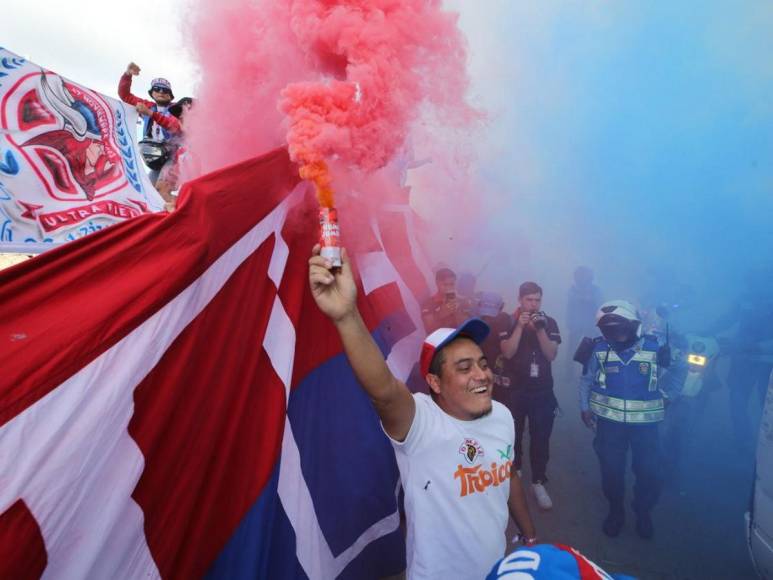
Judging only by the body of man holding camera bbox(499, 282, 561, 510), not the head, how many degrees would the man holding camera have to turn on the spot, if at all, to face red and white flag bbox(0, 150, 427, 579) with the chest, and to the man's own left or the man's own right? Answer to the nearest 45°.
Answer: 0° — they already face it

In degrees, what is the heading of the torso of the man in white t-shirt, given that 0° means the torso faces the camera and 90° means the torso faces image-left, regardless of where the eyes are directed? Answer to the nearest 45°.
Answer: approximately 315°

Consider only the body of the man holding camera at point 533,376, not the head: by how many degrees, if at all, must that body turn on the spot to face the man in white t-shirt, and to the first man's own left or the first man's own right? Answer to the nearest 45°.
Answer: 0° — they already face them

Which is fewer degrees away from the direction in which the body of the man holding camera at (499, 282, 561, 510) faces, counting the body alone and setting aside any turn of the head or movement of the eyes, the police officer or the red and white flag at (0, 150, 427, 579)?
the red and white flag

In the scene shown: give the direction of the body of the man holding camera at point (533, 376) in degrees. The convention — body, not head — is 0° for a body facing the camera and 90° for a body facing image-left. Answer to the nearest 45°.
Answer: approximately 0°

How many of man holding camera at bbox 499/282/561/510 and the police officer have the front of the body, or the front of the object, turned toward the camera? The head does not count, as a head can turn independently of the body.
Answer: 2

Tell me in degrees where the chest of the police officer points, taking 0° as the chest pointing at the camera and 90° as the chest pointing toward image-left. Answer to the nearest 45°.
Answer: approximately 0°

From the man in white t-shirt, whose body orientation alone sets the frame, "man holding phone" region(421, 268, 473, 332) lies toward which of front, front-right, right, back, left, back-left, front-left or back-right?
back-left

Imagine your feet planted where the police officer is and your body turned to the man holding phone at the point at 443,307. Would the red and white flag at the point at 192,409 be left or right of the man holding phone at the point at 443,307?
left

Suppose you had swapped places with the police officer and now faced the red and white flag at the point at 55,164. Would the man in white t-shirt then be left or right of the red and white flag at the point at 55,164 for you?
left

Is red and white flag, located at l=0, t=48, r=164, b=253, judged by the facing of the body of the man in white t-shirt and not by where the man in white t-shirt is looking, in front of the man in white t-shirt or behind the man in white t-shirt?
behind
